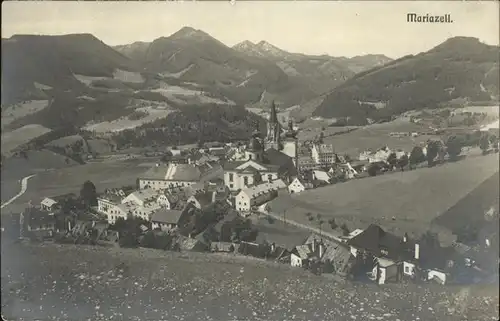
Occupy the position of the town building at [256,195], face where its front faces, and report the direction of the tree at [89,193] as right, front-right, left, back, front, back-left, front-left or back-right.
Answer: front-right

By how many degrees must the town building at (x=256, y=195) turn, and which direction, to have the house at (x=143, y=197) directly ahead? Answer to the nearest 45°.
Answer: approximately 45° to its right

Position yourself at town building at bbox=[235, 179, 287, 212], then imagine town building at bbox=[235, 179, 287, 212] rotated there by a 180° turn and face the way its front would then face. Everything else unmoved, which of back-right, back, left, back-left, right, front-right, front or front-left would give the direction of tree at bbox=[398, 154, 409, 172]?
front-right

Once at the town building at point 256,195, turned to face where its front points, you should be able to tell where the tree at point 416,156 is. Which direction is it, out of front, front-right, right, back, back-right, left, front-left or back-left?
back-left

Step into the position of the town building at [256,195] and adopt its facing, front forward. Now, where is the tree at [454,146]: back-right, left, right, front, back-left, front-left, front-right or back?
back-left

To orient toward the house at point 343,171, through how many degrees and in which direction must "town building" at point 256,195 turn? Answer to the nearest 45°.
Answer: approximately 135° to its left

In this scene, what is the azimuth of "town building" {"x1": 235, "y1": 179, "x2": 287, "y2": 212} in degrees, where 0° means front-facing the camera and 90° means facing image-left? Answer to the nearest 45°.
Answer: approximately 45°

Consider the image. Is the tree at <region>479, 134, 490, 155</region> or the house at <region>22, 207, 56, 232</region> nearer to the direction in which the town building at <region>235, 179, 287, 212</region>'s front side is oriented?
the house
